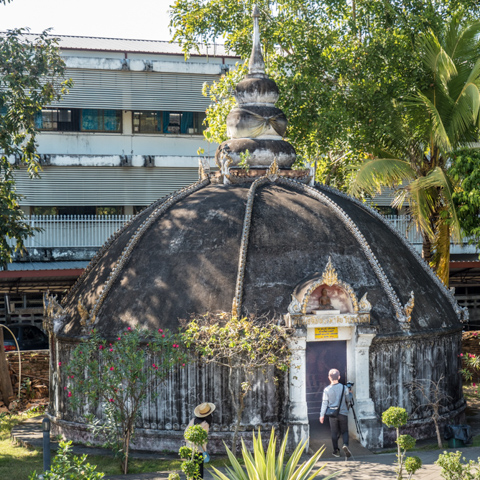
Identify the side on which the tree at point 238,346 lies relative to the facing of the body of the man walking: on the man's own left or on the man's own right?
on the man's own left

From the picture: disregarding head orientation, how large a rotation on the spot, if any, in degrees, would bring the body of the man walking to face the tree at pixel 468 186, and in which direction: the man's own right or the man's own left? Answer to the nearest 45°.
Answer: approximately 45° to the man's own right

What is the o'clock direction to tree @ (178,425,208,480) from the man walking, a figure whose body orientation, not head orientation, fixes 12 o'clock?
The tree is roughly at 7 o'clock from the man walking.

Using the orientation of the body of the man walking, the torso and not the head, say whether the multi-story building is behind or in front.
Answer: in front

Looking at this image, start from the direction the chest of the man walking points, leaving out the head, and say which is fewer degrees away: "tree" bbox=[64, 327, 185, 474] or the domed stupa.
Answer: the domed stupa

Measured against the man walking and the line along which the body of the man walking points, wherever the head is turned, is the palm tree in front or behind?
in front

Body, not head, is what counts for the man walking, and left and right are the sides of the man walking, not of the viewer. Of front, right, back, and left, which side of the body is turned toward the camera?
back

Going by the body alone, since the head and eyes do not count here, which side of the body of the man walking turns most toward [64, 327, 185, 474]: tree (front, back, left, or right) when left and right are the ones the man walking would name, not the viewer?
left

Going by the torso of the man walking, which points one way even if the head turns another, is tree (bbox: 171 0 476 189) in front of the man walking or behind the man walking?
in front
